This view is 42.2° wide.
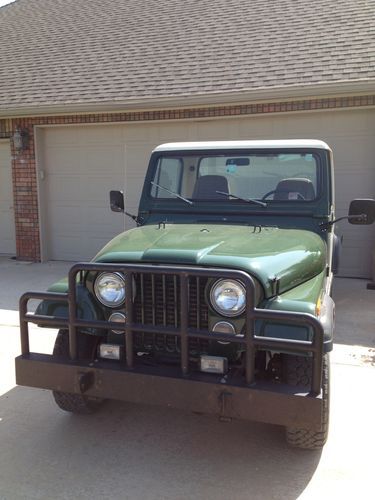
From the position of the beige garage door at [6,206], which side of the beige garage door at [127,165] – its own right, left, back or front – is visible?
right

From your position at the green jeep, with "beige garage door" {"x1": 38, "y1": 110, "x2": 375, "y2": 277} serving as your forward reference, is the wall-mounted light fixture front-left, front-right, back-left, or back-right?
front-left

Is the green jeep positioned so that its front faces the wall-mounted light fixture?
no

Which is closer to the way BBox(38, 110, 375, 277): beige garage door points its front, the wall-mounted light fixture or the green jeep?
the green jeep

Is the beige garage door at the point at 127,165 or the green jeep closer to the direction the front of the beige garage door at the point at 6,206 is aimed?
the green jeep

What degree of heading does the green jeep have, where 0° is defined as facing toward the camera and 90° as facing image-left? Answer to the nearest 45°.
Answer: approximately 45°

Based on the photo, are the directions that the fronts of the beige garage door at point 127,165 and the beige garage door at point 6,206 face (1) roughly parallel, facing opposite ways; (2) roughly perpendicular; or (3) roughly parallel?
roughly parallel

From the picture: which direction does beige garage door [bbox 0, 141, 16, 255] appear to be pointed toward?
toward the camera

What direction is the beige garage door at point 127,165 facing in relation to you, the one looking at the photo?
facing the viewer

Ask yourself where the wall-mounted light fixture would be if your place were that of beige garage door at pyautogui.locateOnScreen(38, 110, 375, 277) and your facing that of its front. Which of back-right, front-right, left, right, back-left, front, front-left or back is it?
right

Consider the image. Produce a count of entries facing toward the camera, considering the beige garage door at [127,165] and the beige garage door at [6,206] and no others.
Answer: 2

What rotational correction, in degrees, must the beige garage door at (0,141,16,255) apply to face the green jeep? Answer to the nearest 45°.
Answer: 0° — it already faces it

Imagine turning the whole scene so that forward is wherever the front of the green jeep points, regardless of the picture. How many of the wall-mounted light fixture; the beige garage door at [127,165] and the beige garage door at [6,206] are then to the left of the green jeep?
0

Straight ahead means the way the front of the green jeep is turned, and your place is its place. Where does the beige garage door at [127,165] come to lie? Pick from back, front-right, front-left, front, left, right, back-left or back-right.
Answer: back-right
